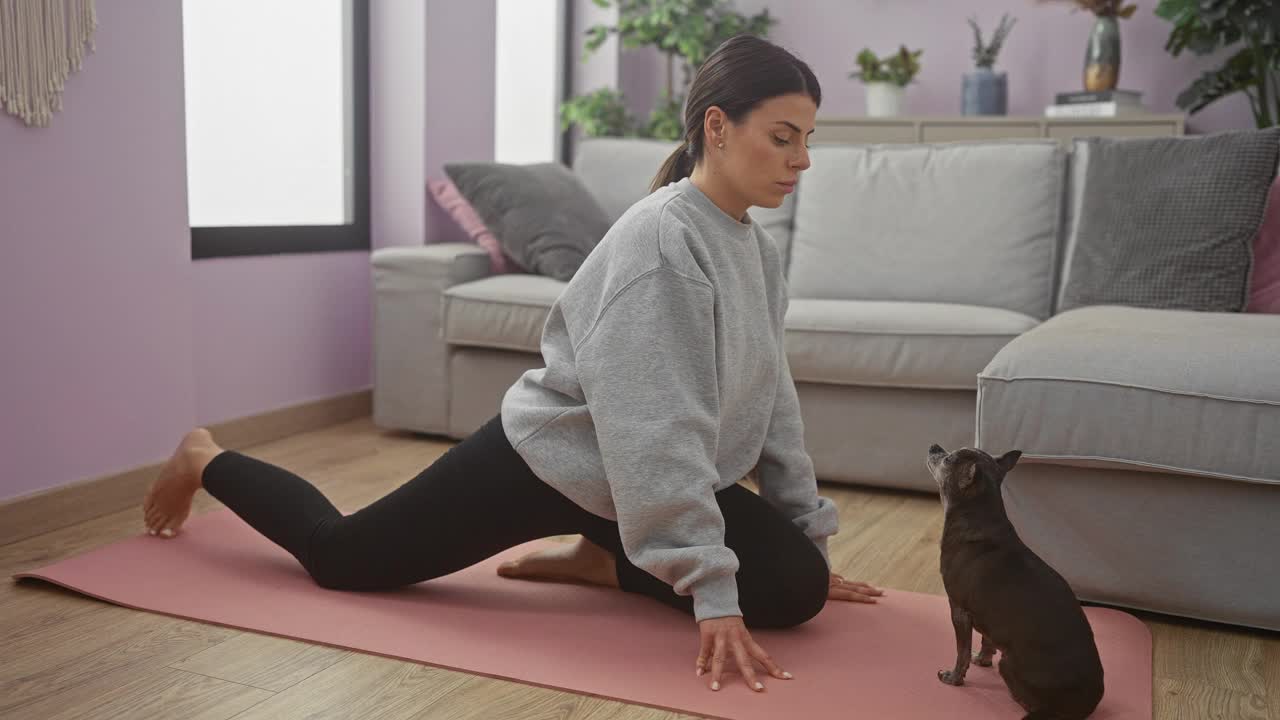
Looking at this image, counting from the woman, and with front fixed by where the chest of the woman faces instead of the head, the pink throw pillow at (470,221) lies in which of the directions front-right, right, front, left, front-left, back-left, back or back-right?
back-left

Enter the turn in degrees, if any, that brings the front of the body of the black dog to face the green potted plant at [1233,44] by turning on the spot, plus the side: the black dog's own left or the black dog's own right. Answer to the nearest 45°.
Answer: approximately 45° to the black dog's own right

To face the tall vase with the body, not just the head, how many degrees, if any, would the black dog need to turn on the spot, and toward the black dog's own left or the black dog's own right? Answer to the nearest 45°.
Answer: approximately 45° to the black dog's own right

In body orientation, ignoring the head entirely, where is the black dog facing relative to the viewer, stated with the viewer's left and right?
facing away from the viewer and to the left of the viewer

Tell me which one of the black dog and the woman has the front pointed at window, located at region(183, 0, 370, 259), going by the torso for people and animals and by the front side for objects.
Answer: the black dog

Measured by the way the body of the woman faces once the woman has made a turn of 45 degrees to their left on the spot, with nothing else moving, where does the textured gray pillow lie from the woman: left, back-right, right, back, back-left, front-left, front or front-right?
front-left

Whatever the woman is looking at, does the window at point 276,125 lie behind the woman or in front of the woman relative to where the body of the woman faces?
behind

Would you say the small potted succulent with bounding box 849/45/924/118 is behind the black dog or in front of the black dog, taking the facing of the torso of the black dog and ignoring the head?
in front

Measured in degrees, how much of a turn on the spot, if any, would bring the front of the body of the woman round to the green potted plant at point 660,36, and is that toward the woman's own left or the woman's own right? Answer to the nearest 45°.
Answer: approximately 135° to the woman's own left

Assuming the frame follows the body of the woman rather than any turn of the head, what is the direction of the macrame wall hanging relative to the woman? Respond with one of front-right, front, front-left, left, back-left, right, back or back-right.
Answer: back

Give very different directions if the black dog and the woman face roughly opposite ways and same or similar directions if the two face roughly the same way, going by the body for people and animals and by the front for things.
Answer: very different directions
